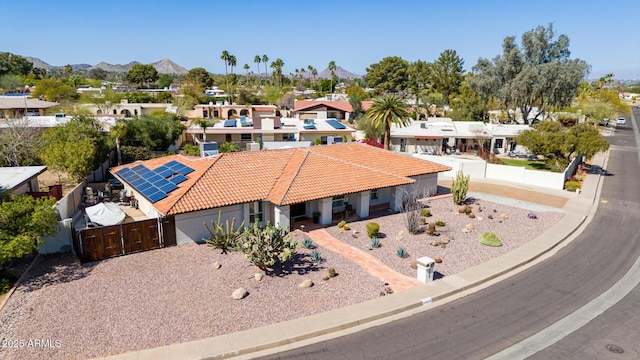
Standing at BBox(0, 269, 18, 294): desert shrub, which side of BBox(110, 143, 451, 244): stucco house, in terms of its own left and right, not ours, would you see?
right

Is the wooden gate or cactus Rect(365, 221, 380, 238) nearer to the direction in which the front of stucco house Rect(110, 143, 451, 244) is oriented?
the cactus

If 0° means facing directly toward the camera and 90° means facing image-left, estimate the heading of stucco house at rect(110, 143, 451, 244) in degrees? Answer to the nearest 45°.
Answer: approximately 315°

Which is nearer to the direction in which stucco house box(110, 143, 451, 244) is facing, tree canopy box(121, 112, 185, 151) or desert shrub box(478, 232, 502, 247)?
the desert shrub

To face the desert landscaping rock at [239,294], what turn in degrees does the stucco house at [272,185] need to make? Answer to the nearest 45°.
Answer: approximately 45° to its right

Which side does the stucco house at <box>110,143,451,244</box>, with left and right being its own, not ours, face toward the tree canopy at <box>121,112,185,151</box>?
back

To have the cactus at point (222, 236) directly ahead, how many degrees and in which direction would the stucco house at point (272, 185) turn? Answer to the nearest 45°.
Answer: approximately 90° to its right

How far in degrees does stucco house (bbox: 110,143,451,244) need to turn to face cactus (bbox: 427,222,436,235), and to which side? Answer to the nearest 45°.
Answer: approximately 45° to its left

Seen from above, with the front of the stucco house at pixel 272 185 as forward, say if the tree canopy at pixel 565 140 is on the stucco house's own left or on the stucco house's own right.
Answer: on the stucco house's own left

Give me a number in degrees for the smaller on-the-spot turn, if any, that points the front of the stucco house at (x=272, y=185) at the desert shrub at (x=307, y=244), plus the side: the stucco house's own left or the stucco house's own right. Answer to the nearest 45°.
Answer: approximately 45° to the stucco house's own right

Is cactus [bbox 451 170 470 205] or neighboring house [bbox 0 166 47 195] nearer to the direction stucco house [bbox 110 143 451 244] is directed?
the cactus

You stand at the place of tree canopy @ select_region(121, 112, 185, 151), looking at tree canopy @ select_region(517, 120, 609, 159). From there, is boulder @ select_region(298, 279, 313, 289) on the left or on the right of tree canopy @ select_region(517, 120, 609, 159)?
right

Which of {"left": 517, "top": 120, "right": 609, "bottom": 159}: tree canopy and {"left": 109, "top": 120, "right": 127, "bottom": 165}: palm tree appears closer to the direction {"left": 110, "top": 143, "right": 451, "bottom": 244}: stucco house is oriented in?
the tree canopy

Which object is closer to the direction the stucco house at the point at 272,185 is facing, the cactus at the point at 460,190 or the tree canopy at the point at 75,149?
the cactus

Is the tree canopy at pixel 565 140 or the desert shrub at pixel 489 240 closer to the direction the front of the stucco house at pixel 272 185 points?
the desert shrub

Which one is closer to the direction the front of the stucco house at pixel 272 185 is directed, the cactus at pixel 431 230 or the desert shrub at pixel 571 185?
the cactus
